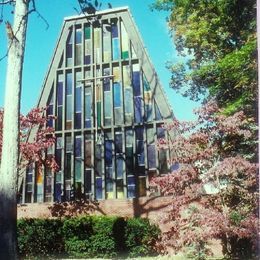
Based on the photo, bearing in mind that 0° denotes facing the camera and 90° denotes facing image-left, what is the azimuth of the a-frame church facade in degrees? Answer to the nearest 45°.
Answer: approximately 0°
